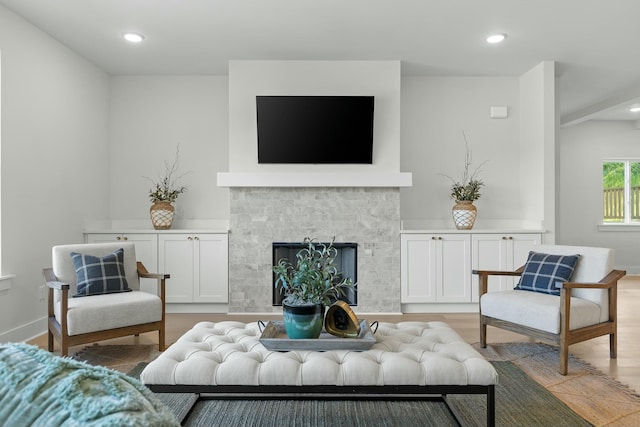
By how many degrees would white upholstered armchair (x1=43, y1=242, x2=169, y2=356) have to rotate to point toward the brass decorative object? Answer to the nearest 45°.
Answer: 0° — it already faces it

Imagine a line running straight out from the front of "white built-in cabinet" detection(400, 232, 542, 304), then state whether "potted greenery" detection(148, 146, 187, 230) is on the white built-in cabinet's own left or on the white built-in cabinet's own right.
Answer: on the white built-in cabinet's own right

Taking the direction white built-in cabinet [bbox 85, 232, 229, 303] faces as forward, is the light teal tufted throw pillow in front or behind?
in front

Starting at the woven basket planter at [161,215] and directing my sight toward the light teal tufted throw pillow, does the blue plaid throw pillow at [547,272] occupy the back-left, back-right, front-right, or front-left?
front-left

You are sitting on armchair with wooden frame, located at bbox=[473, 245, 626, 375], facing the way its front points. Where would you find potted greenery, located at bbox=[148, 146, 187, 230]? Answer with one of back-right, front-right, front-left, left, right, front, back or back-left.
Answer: front-right

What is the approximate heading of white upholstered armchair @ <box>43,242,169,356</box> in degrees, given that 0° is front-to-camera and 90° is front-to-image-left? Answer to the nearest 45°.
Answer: approximately 315°

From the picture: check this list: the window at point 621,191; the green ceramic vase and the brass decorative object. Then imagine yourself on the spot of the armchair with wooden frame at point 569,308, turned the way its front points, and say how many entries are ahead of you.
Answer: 2

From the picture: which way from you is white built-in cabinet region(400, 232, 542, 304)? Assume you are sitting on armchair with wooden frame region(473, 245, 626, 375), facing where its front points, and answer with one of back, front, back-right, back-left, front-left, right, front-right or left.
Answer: right

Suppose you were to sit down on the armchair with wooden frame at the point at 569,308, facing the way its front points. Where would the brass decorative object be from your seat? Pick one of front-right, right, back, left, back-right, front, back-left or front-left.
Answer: front

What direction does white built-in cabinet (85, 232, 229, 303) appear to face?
toward the camera

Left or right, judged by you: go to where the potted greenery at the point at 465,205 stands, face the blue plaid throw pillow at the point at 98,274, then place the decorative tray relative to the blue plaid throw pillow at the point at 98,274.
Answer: left

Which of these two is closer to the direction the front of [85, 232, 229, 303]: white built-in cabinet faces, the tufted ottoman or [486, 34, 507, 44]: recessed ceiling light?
the tufted ottoman

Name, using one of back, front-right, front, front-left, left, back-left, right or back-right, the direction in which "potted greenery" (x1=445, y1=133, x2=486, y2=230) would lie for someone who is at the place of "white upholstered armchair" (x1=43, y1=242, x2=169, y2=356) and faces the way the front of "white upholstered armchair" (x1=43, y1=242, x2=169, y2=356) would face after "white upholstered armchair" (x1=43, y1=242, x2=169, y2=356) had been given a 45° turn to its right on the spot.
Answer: left

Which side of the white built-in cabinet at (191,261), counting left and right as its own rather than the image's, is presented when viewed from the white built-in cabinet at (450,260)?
left

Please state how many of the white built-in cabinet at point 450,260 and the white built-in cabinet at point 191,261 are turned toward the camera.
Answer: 2

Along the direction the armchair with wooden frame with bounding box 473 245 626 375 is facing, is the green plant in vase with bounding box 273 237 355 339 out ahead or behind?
ahead

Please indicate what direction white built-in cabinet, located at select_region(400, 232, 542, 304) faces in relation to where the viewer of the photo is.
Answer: facing the viewer

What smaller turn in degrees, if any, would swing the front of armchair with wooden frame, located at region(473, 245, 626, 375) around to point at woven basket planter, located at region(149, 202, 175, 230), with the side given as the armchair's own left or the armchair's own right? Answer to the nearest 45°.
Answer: approximately 45° to the armchair's own right
